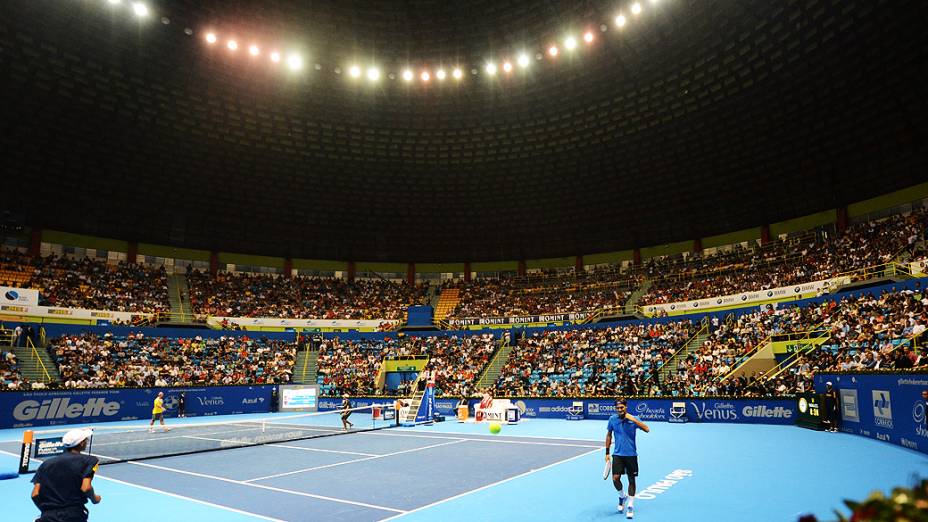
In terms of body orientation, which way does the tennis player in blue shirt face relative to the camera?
toward the camera

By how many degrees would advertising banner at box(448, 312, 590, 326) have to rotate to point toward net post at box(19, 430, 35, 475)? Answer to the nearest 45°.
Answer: approximately 45° to its right

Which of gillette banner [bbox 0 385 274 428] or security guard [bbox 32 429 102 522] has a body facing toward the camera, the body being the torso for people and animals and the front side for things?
the gillette banner

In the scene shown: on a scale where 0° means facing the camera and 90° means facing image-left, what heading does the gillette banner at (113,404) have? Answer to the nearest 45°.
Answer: approximately 0°

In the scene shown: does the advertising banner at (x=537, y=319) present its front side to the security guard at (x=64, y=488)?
yes

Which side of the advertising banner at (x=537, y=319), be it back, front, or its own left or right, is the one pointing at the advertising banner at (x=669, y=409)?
front

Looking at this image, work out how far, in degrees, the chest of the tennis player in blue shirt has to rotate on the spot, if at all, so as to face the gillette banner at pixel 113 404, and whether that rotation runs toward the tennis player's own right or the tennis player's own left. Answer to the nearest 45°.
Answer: approximately 135° to the tennis player's own right

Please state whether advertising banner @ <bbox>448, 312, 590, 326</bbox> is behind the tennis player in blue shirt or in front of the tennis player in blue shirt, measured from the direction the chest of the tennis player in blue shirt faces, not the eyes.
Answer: behind

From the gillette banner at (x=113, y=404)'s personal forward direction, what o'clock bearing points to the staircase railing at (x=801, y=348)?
The staircase railing is roughly at 10 o'clock from the gillette banner.

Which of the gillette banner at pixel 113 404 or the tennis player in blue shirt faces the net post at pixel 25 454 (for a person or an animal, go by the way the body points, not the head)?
the gillette banner

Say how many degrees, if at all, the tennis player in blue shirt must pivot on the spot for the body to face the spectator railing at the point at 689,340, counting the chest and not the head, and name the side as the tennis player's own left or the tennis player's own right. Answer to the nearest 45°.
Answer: approximately 180°

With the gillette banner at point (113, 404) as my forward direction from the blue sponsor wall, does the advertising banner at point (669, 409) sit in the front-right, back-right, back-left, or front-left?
front-right

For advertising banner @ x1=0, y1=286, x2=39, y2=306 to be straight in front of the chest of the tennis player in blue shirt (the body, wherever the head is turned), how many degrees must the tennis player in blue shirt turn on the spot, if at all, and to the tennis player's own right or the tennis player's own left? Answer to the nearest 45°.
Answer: approximately 135° to the tennis player's own right

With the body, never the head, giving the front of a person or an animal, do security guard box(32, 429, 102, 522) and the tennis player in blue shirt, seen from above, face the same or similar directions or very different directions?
very different directions

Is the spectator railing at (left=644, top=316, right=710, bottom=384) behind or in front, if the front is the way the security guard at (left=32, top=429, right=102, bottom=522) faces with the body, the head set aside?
in front

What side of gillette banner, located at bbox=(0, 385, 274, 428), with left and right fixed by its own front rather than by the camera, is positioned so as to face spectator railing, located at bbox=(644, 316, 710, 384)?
left

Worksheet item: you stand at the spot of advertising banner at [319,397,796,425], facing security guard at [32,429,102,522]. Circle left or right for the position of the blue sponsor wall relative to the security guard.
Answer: left

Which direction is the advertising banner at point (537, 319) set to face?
toward the camera
